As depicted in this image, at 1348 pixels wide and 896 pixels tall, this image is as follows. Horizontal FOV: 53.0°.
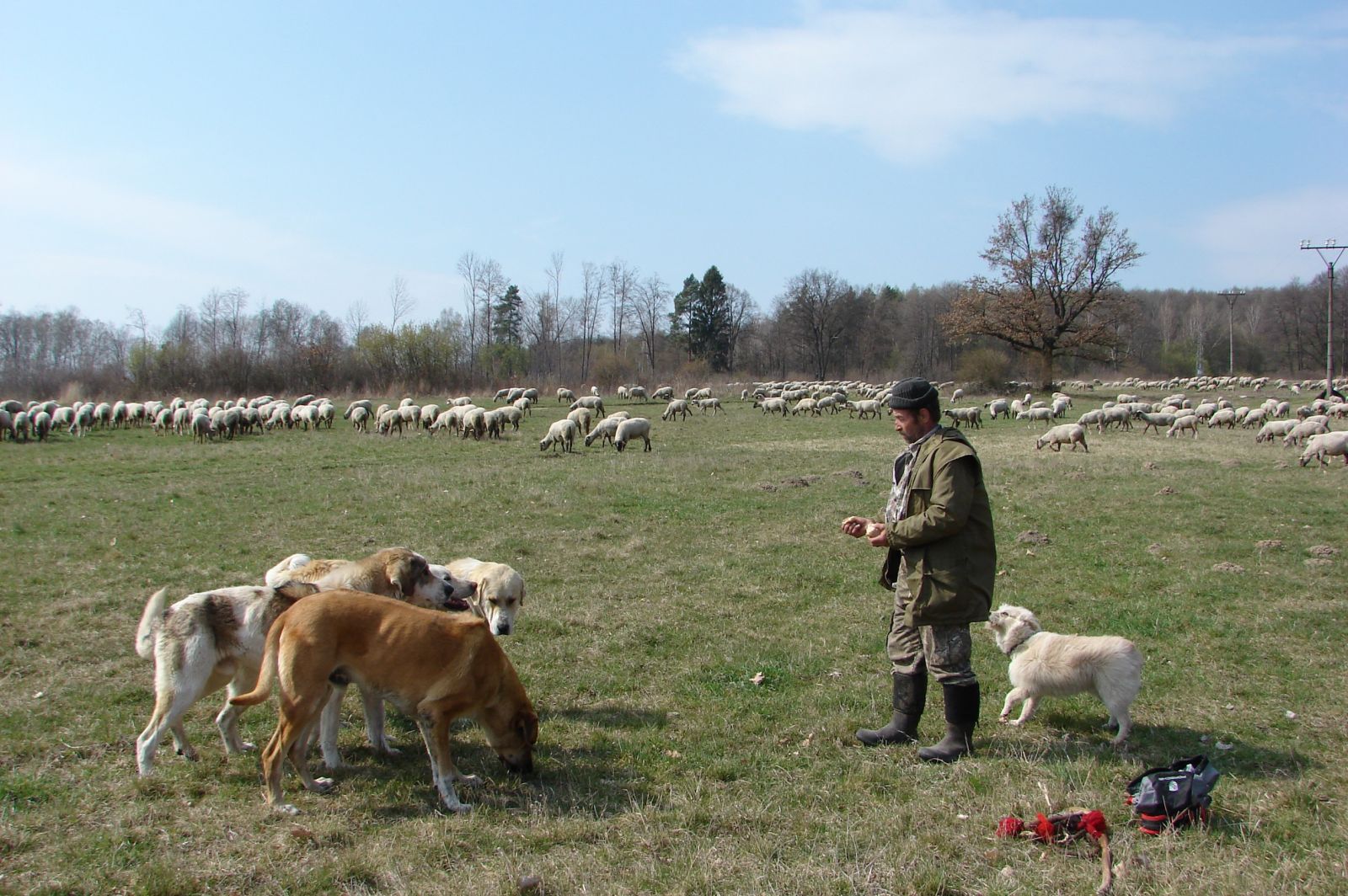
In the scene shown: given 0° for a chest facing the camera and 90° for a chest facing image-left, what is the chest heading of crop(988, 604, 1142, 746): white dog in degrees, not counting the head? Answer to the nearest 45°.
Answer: approximately 90°

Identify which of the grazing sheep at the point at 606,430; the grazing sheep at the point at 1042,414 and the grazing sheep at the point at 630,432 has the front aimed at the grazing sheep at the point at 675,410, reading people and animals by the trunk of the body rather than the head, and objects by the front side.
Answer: the grazing sheep at the point at 1042,414

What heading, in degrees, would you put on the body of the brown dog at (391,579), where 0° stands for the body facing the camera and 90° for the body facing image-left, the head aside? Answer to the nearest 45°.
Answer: approximately 270°

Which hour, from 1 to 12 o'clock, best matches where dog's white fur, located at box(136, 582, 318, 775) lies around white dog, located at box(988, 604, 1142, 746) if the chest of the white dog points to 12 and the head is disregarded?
The dog's white fur is roughly at 11 o'clock from the white dog.

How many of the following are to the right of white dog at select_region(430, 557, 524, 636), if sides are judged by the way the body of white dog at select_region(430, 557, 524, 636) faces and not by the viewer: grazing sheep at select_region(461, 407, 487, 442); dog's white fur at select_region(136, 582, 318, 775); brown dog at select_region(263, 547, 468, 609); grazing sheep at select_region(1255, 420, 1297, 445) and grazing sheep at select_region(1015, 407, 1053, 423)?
2

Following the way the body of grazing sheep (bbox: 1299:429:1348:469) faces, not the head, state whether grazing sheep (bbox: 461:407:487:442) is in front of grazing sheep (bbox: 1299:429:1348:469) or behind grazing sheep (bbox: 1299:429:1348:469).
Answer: in front

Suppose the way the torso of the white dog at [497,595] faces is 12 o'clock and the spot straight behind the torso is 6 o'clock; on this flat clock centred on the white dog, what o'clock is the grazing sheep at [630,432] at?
The grazing sheep is roughly at 8 o'clock from the white dog.

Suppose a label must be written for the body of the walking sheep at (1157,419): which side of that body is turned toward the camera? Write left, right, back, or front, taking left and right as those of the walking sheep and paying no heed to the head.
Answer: left

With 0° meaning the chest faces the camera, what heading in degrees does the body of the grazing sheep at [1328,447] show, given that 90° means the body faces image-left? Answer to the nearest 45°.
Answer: approximately 90°

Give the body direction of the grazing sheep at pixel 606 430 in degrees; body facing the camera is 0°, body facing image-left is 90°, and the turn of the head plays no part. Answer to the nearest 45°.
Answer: approximately 90°

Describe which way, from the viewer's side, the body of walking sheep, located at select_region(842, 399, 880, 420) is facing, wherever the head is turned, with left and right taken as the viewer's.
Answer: facing to the left of the viewer

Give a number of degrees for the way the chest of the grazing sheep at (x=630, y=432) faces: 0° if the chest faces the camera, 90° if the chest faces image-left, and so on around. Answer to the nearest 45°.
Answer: approximately 45°

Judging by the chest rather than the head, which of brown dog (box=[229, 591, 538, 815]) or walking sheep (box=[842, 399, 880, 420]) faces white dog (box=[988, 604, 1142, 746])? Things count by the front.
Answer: the brown dog
